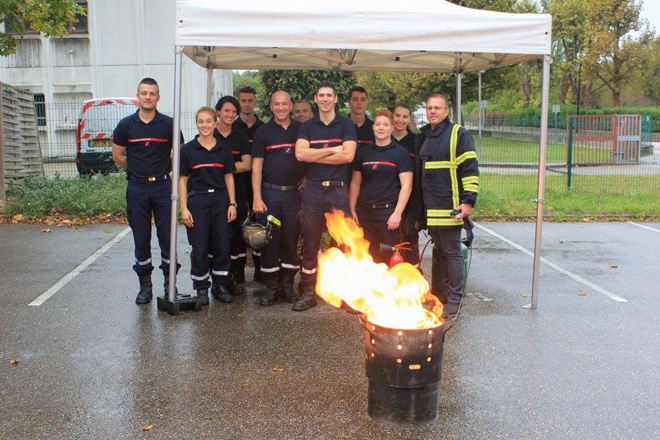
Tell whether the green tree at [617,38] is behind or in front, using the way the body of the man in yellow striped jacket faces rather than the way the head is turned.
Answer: behind

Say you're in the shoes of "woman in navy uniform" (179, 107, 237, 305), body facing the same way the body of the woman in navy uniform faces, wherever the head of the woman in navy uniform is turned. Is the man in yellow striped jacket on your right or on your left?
on your left

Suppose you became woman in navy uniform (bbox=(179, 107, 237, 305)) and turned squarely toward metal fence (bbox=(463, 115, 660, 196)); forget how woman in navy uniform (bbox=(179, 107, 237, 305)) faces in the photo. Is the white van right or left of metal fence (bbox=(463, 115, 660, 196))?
left

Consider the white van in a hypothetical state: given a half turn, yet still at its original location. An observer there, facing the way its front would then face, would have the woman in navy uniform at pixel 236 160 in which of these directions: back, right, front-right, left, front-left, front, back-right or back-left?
front

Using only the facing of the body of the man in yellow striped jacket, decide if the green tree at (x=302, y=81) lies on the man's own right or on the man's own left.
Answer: on the man's own right

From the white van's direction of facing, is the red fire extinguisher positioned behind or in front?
behind

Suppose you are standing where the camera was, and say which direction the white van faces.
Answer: facing away from the viewer

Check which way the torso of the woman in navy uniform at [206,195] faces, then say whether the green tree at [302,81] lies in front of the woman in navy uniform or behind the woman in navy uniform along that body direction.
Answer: behind

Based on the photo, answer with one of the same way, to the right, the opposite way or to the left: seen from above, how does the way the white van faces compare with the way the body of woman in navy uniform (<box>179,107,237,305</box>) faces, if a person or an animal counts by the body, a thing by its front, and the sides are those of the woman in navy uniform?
the opposite way

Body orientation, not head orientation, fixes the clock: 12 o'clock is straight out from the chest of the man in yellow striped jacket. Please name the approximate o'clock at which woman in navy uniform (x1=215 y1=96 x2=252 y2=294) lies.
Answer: The woman in navy uniform is roughly at 2 o'clock from the man in yellow striped jacket.

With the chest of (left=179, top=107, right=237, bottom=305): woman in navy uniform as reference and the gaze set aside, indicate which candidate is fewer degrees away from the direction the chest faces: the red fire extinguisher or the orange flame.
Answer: the orange flame
